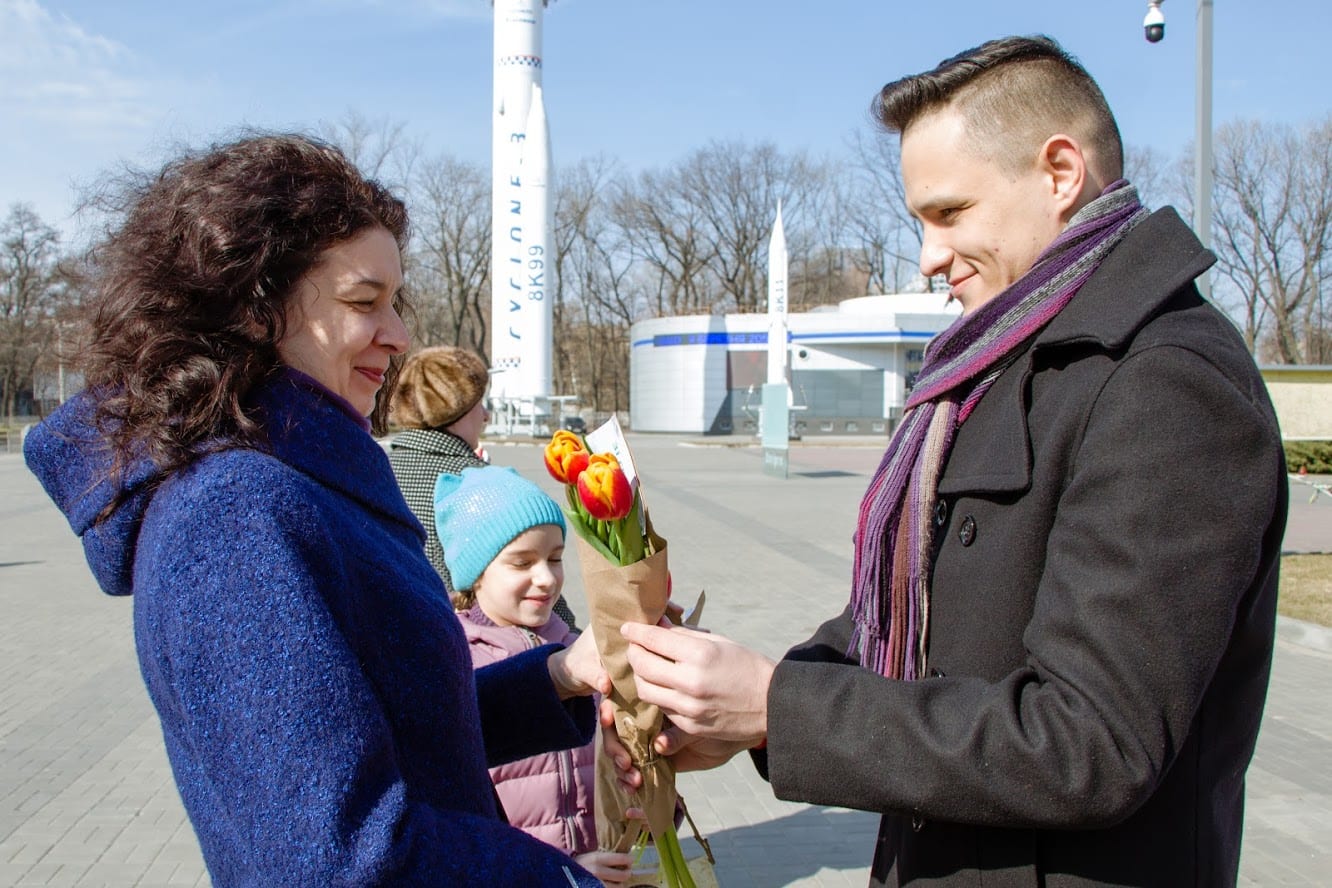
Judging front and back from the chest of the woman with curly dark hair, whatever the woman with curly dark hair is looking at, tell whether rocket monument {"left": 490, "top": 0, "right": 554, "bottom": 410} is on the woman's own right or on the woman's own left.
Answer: on the woman's own left

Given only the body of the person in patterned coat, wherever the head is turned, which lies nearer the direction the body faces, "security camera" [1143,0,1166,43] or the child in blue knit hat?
the security camera

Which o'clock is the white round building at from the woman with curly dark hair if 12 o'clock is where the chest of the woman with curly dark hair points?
The white round building is roughly at 10 o'clock from the woman with curly dark hair.

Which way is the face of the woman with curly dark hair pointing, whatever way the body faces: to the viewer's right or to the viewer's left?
to the viewer's right

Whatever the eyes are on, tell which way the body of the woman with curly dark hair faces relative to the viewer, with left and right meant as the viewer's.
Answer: facing to the right of the viewer

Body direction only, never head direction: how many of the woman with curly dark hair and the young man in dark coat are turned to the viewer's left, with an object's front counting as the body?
1

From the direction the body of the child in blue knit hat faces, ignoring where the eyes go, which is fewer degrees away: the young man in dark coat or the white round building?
the young man in dark coat

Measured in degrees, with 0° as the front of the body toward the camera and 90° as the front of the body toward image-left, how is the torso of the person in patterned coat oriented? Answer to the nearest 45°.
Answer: approximately 225°

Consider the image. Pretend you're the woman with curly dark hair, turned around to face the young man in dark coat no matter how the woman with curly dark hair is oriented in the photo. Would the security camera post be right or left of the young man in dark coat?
left

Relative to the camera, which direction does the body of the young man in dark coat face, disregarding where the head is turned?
to the viewer's left

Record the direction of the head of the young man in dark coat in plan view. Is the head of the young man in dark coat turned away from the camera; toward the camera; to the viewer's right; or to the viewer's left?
to the viewer's left

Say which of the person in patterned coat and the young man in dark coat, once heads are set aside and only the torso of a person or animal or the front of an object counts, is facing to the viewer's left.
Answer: the young man in dark coat

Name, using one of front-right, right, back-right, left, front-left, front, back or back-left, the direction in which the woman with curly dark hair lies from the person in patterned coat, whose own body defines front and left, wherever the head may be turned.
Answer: back-right

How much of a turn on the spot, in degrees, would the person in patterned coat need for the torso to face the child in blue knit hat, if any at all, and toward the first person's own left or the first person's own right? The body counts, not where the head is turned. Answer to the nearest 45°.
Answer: approximately 135° to the first person's own right
